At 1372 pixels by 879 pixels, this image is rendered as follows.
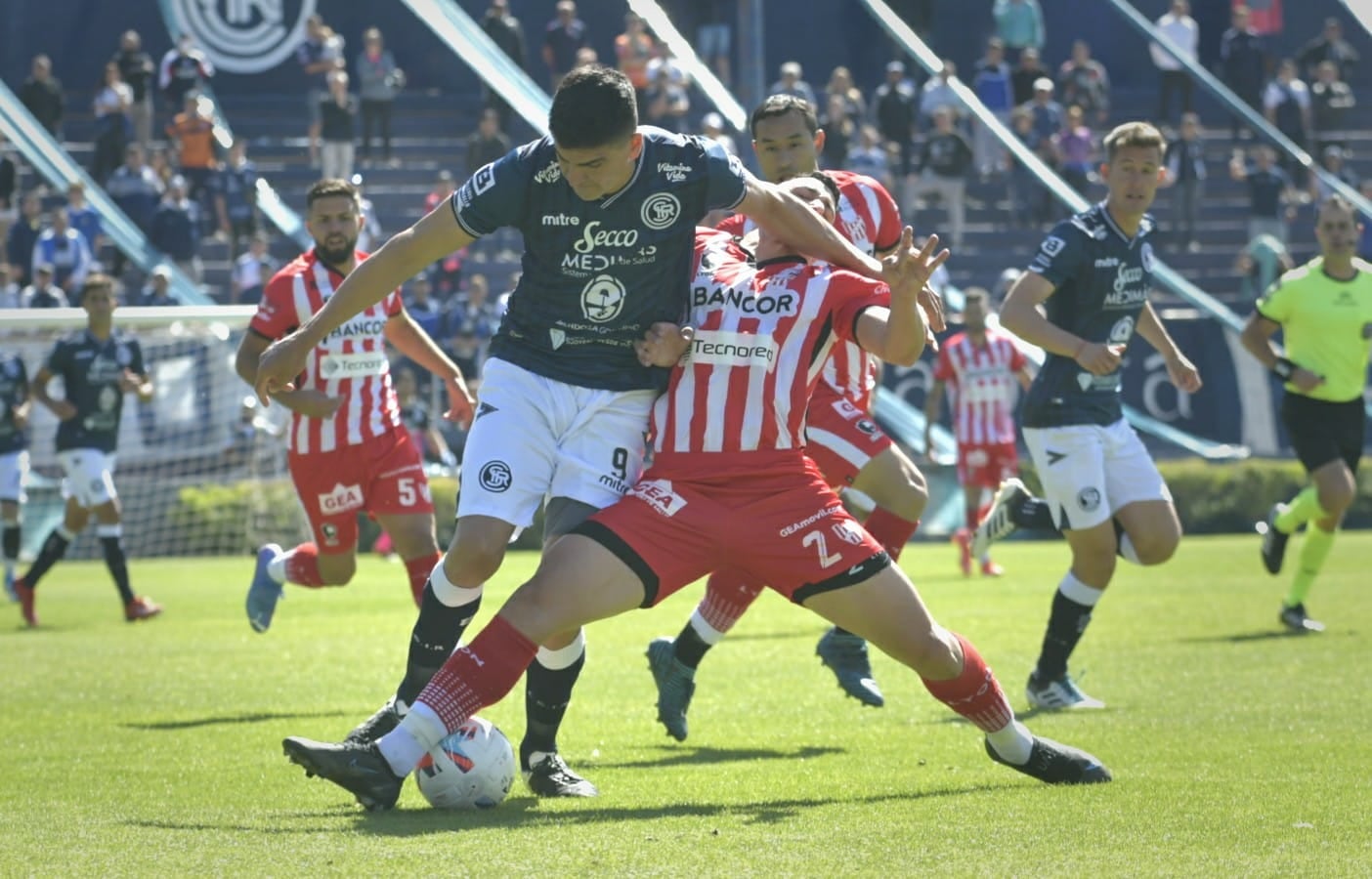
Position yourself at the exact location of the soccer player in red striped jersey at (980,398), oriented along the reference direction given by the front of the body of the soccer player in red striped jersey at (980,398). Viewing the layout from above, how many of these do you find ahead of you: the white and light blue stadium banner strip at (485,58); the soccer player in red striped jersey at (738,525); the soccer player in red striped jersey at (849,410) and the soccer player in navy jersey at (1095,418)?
3

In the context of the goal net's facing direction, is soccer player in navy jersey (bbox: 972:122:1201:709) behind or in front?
in front

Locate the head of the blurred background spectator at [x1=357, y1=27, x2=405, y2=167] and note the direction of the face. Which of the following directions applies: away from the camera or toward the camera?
toward the camera

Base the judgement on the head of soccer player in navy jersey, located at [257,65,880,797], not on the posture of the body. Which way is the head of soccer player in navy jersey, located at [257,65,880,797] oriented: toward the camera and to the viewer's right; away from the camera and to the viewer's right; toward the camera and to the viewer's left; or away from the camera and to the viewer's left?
toward the camera and to the viewer's left

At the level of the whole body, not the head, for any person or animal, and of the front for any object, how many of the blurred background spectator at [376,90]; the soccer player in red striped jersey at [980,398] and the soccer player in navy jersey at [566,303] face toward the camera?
3

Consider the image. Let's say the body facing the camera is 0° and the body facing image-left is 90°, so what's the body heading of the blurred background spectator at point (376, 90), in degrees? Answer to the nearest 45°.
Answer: approximately 0°

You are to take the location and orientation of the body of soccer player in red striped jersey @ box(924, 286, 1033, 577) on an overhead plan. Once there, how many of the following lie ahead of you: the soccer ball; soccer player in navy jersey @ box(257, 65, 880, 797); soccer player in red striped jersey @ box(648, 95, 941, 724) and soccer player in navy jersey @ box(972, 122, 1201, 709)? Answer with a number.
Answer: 4

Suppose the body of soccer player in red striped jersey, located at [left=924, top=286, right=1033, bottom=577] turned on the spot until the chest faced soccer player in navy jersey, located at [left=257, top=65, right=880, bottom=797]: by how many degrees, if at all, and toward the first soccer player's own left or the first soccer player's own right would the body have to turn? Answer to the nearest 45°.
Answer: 0° — they already face them

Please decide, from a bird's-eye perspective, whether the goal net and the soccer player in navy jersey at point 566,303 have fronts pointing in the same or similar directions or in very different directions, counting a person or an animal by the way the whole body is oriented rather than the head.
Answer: same or similar directions

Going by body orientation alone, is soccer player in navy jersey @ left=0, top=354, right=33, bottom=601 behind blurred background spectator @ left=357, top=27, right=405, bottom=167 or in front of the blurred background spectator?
in front

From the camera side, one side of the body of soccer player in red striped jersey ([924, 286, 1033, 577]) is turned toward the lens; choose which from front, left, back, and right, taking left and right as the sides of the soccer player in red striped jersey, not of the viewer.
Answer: front

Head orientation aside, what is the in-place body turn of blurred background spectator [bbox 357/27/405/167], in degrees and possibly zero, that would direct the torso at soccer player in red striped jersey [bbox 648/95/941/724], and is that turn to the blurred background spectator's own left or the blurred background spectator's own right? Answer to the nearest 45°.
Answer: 0° — they already face them

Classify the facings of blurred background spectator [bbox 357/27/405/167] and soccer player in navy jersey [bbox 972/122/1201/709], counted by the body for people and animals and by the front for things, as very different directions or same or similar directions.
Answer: same or similar directions

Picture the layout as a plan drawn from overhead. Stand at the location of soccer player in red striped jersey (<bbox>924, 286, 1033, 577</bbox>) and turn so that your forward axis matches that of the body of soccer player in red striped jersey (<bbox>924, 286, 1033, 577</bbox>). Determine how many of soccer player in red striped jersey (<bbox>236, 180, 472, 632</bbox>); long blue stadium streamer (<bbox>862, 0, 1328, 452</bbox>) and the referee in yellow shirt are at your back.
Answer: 1

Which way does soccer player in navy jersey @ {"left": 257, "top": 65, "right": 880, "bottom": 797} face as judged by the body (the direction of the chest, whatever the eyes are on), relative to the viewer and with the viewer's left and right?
facing the viewer

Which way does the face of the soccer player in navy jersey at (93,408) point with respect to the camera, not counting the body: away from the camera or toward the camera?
toward the camera
